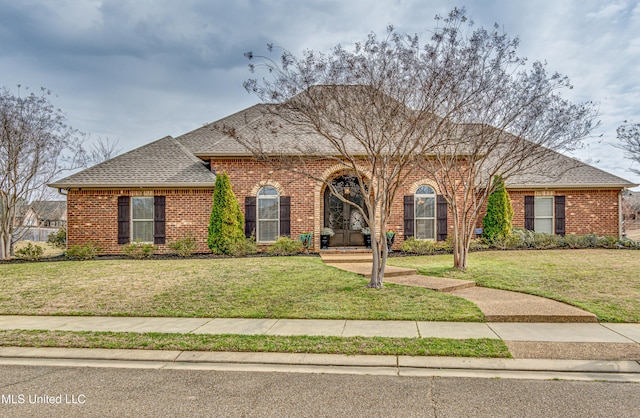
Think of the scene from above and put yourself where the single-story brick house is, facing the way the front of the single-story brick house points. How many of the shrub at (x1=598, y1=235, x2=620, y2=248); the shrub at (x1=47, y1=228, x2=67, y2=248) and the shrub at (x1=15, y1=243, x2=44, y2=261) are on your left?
1

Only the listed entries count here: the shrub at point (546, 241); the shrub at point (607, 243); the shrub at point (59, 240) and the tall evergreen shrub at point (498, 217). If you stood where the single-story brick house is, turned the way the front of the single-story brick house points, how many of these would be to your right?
1

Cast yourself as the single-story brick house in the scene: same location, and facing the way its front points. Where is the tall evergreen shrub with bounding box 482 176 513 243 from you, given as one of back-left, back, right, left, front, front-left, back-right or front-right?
left

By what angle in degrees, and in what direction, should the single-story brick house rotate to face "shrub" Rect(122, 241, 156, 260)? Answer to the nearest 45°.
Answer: approximately 45° to its right

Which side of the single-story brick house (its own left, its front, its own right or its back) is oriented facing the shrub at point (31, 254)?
right

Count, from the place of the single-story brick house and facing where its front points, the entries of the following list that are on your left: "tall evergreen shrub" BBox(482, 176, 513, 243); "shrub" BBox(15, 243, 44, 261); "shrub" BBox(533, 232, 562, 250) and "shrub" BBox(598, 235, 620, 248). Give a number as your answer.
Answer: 3

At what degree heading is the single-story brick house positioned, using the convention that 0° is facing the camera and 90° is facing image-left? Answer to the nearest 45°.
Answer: approximately 0°

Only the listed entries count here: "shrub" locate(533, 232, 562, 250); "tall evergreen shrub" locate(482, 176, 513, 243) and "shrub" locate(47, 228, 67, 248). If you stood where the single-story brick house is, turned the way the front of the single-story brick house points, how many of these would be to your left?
2

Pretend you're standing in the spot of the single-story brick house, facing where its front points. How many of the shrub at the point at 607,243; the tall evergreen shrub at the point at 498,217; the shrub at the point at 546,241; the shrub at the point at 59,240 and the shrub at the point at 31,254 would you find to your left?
3

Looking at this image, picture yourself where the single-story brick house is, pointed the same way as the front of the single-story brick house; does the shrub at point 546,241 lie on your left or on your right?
on your left
